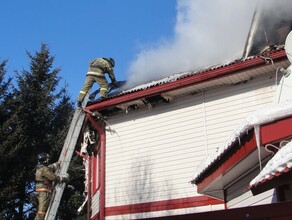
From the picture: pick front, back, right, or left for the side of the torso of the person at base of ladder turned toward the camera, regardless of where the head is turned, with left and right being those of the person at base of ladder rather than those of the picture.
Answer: right
